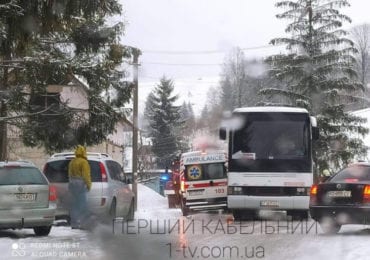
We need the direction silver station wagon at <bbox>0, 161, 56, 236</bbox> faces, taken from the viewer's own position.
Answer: facing away from the viewer

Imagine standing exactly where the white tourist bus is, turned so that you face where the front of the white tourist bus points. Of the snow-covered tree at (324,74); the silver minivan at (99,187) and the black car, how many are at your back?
1

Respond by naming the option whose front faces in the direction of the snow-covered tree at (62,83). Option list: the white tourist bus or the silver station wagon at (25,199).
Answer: the silver station wagon

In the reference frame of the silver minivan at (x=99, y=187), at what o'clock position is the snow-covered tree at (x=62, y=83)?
The snow-covered tree is roughly at 10 o'clock from the silver minivan.

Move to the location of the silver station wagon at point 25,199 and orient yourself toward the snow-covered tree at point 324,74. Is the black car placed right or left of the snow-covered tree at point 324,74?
right

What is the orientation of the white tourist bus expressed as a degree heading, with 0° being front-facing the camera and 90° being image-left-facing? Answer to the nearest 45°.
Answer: approximately 0°

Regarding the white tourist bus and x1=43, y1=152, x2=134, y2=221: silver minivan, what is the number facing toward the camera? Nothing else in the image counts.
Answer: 1

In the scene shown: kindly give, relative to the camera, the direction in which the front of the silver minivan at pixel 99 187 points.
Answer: facing away from the viewer and to the right of the viewer
